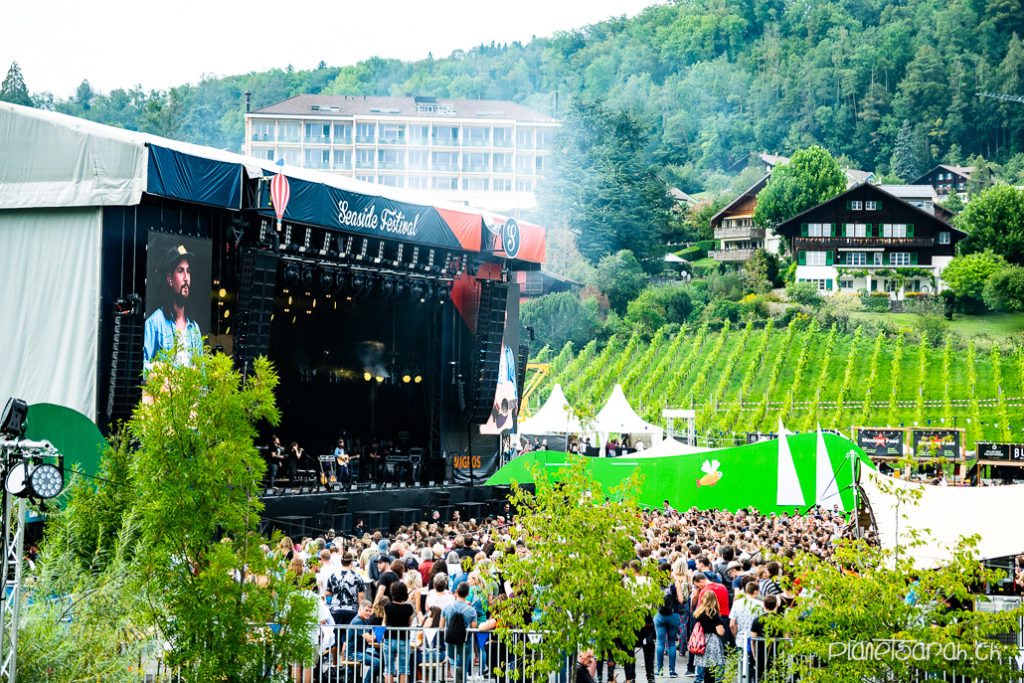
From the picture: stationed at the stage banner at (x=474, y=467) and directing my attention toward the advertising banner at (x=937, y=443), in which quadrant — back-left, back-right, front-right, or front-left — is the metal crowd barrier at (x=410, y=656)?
back-right

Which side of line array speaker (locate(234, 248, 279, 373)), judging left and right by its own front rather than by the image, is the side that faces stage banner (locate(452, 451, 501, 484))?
left

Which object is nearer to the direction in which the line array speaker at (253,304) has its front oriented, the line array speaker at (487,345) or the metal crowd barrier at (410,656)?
the metal crowd barrier

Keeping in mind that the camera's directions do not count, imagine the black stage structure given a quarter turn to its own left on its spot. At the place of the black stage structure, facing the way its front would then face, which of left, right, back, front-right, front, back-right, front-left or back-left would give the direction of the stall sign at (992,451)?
front-right

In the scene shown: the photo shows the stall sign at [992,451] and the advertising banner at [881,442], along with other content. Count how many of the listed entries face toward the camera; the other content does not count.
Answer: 2

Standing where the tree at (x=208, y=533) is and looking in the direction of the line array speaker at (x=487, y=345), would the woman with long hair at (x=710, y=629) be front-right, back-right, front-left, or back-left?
front-right

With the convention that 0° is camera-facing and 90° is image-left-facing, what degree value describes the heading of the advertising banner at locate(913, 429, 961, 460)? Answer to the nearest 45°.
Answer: approximately 0°

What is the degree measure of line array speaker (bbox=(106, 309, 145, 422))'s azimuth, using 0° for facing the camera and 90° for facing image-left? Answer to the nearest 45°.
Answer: approximately 315°

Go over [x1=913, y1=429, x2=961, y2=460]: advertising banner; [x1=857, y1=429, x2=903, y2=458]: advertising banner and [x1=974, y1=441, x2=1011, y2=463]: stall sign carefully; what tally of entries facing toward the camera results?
3

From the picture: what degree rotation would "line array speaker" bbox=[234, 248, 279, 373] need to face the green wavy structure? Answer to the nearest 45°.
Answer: approximately 45° to its left

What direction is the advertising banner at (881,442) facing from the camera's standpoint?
toward the camera

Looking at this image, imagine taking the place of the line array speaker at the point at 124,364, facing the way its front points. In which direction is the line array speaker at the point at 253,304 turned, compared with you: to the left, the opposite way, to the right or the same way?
the same way

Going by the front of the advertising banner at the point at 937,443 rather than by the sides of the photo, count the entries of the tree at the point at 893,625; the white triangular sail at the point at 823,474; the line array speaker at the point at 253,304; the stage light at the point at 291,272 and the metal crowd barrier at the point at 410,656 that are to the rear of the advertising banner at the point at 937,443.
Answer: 0

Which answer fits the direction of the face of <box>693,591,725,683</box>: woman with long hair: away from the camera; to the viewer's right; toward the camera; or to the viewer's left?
away from the camera
